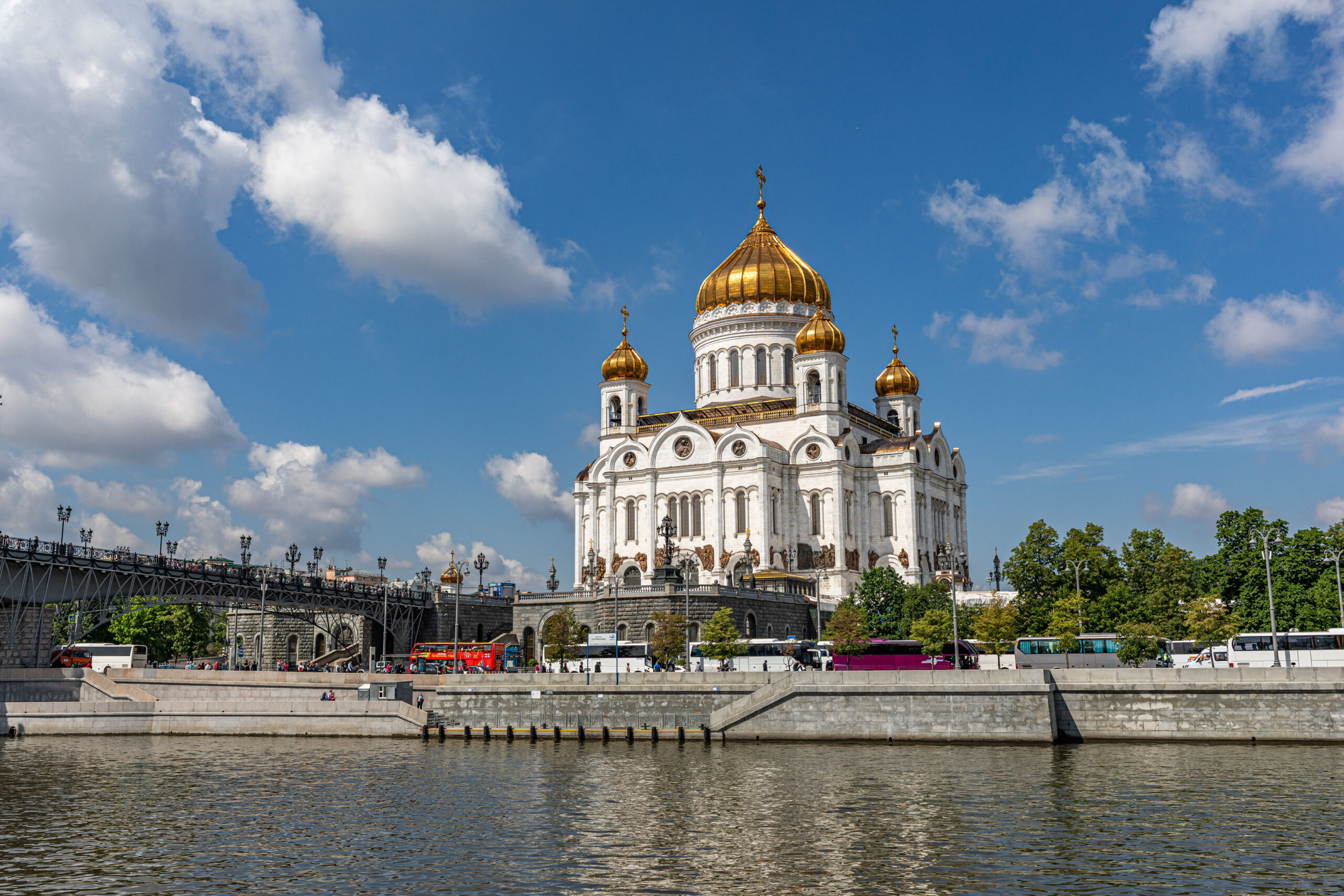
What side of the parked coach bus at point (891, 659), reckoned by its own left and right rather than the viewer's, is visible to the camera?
right

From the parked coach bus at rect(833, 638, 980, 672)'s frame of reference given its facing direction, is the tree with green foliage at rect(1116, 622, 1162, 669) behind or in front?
in front

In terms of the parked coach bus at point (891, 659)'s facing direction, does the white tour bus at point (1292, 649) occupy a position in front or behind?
in front
